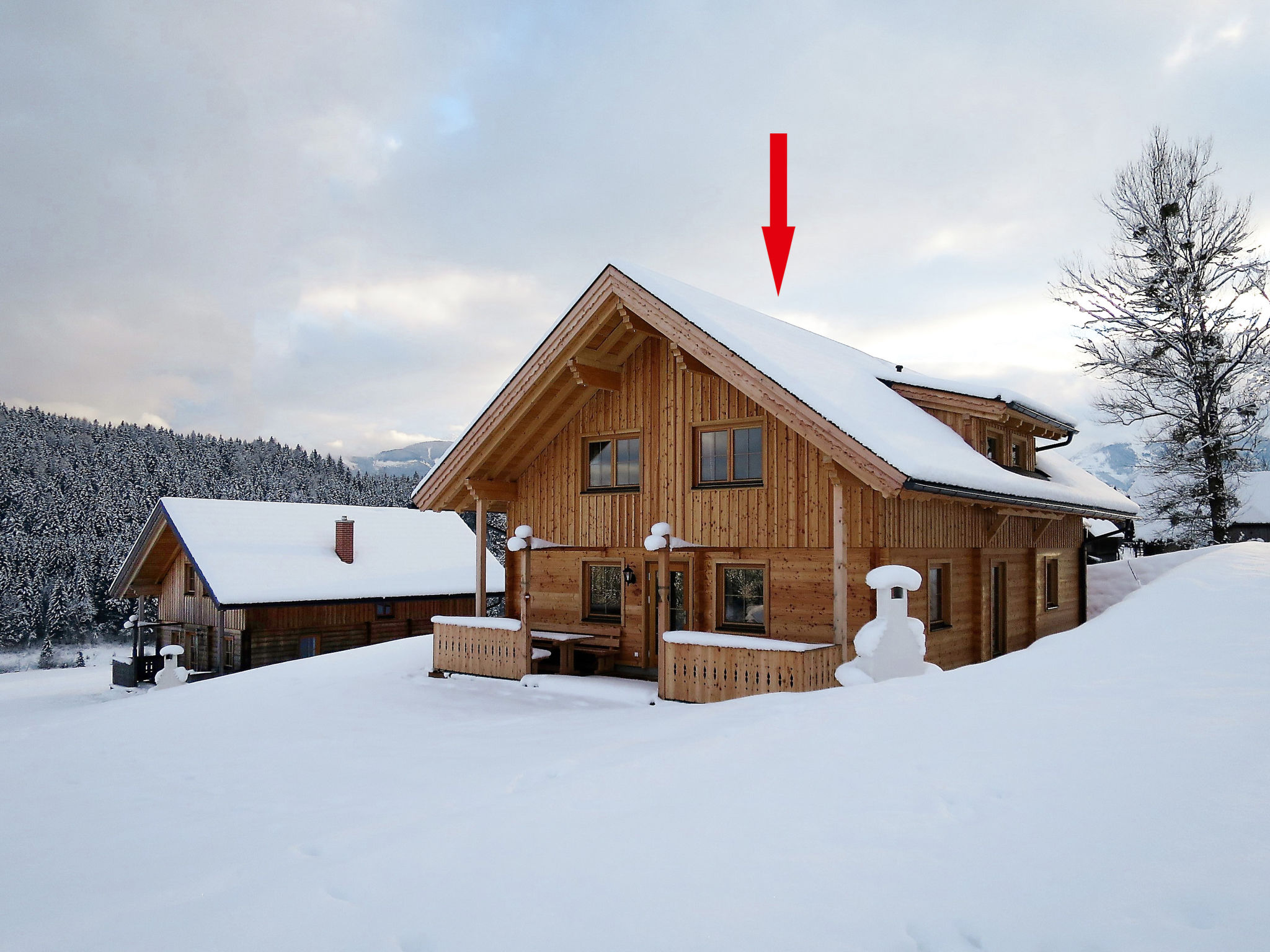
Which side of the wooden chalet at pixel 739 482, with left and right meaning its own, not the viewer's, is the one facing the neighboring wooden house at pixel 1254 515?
back

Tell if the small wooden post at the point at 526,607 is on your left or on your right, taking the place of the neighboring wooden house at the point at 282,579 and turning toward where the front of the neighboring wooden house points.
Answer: on your left

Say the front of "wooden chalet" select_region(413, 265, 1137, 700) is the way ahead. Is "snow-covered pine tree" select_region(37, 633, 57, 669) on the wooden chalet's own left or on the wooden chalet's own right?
on the wooden chalet's own right

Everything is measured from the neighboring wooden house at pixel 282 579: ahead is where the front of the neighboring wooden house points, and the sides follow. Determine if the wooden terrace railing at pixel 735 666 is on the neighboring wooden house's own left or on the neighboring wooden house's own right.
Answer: on the neighboring wooden house's own left

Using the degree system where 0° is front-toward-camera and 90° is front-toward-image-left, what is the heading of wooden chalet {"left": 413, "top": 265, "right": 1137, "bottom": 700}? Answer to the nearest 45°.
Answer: approximately 45°
